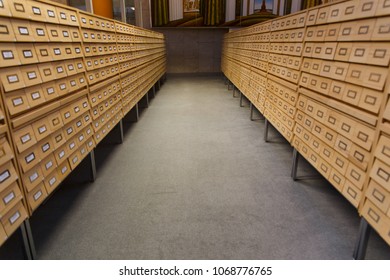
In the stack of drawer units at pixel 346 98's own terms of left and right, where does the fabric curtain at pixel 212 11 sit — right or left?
on its right

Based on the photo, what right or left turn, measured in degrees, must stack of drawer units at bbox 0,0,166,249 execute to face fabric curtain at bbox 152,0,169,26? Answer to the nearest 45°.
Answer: approximately 135° to its left

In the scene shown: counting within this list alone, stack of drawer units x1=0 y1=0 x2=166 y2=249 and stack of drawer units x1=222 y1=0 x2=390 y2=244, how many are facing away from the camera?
0

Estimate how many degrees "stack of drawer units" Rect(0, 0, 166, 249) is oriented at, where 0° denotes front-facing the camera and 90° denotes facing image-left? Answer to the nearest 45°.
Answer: approximately 315°

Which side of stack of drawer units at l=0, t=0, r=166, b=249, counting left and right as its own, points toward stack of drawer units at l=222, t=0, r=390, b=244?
front

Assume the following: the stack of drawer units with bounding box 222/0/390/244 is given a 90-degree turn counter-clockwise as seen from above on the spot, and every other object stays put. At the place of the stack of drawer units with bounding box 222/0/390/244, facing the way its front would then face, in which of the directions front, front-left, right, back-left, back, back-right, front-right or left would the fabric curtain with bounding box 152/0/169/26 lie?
back

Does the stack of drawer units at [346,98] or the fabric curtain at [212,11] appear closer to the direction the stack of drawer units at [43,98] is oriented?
the stack of drawer units

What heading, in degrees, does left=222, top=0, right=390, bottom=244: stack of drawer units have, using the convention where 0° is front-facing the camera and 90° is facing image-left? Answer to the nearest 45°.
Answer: approximately 45°

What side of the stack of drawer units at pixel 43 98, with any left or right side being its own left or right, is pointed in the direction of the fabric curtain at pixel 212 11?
left

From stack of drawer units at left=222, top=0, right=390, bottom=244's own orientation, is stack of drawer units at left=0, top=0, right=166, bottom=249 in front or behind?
in front
